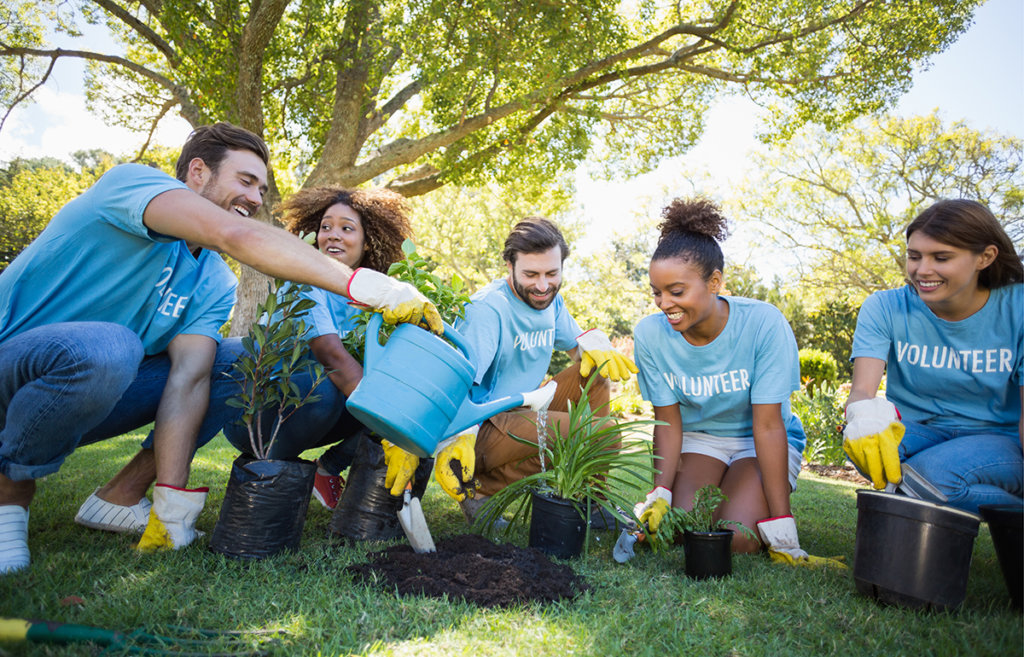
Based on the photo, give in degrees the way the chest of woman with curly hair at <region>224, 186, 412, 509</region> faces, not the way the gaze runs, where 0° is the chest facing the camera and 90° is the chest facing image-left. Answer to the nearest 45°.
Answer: approximately 45°

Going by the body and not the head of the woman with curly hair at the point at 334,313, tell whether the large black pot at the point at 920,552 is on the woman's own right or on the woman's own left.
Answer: on the woman's own left

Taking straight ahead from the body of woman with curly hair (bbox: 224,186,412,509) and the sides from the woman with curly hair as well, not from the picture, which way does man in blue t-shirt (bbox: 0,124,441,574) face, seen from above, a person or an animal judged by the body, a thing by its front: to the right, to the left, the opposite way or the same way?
to the left

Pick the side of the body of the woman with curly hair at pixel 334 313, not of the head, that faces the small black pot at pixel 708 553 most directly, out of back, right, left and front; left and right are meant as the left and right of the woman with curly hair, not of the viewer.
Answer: front

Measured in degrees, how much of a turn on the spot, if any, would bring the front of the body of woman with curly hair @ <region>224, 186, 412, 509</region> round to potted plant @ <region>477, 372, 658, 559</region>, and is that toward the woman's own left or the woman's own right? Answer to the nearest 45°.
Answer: approximately 90° to the woman's own left

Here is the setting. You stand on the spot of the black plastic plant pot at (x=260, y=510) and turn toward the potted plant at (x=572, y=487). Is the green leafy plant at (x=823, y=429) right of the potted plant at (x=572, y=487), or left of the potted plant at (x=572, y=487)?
left

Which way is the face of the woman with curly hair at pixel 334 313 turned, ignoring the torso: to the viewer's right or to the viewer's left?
to the viewer's left

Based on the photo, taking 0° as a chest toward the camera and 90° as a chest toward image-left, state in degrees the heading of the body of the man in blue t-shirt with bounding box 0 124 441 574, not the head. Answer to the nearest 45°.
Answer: approximately 315°

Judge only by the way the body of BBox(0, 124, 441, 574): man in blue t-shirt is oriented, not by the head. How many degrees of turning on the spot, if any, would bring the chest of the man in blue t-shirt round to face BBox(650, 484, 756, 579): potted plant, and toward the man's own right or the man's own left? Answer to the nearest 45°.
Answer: approximately 45° to the man's own left
